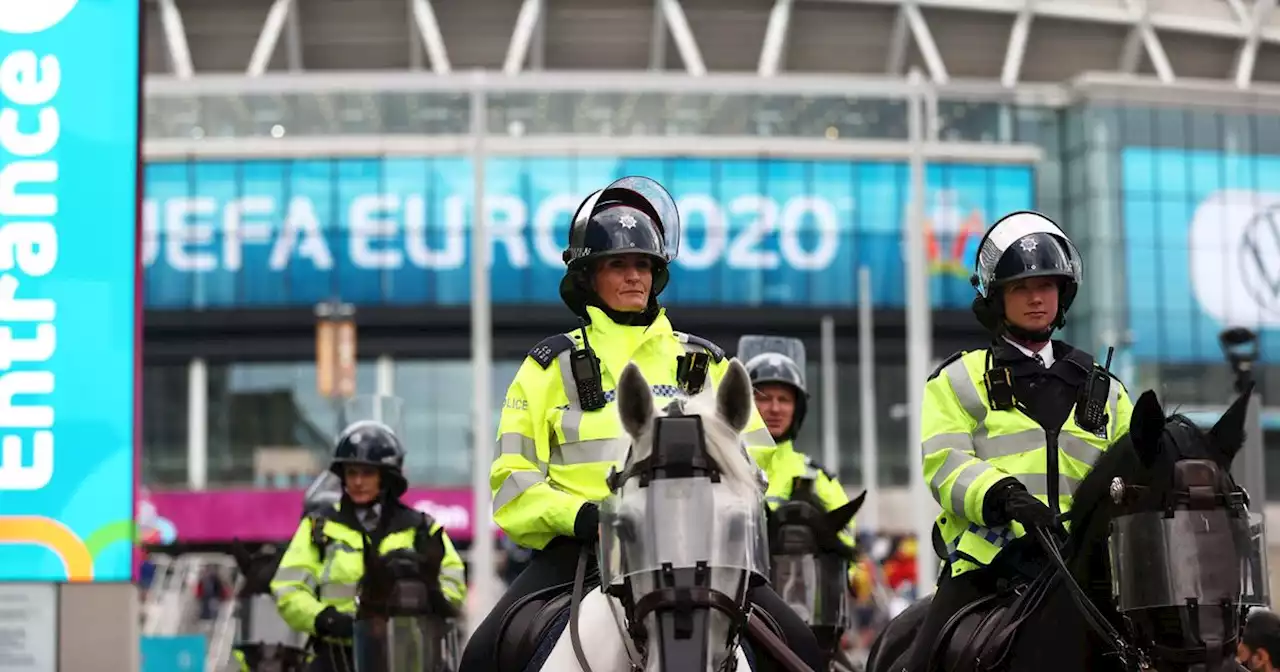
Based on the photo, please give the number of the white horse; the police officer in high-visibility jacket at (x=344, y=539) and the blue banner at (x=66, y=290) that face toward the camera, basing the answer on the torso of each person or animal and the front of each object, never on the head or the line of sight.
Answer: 3

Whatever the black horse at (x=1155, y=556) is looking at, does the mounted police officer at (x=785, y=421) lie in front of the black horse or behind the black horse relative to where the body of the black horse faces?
behind

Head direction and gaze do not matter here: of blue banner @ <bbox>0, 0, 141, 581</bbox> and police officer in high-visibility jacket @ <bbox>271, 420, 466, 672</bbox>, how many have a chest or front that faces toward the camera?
2

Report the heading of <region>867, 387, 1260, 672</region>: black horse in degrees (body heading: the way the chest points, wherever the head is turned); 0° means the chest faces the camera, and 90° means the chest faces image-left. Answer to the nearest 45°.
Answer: approximately 315°

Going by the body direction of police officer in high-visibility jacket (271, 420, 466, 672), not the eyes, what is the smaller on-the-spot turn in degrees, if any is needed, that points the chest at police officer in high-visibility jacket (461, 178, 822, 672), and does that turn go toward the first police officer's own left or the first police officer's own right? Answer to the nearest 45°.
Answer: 0° — they already face them

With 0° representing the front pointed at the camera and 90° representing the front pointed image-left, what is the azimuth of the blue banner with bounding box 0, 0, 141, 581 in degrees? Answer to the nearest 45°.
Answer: approximately 0°

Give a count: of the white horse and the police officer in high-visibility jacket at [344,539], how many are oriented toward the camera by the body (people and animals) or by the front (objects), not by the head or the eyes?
2

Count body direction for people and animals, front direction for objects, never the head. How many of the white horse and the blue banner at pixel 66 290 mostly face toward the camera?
2

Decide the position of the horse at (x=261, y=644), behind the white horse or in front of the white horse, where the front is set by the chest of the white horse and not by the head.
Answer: behind
